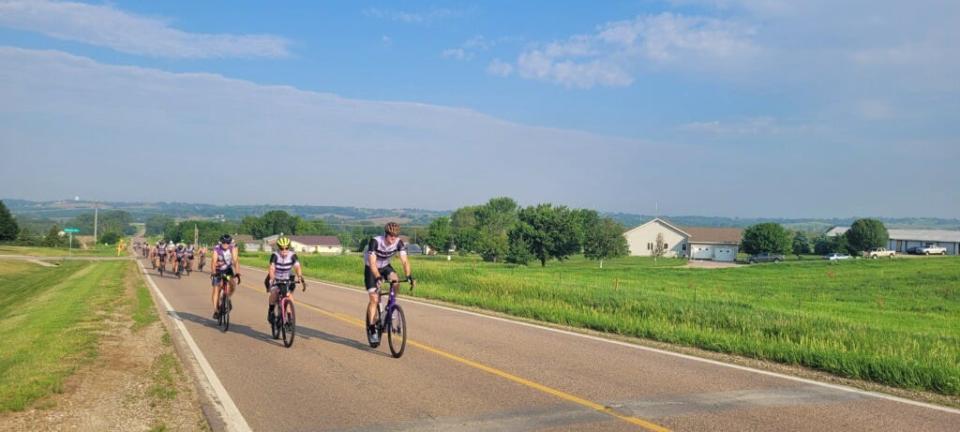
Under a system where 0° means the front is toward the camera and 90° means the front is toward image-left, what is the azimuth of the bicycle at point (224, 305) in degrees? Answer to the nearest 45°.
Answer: approximately 0°

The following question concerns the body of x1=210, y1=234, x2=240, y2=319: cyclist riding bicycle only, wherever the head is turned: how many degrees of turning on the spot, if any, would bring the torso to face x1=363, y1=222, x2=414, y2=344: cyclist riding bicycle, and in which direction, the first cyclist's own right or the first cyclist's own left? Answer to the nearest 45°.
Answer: approximately 45° to the first cyclist's own left

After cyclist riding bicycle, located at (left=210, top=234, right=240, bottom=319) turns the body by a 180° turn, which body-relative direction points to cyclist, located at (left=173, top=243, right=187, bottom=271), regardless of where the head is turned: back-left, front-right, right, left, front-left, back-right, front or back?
front
